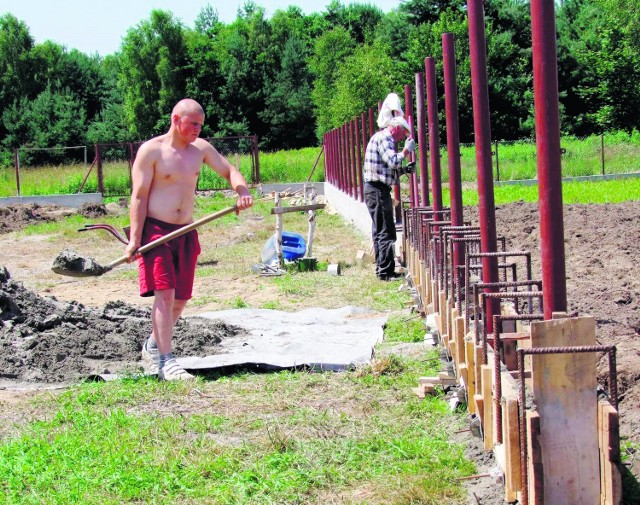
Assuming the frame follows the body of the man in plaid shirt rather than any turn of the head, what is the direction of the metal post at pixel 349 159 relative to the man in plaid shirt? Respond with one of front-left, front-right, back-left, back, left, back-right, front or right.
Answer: left

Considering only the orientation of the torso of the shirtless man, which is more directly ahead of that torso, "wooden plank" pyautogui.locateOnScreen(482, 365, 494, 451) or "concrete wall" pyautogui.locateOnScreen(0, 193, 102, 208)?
the wooden plank

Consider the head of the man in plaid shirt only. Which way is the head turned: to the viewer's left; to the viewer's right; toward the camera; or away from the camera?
to the viewer's right

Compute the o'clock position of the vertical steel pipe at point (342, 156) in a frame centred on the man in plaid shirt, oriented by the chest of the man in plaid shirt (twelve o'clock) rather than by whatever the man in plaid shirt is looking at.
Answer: The vertical steel pipe is roughly at 9 o'clock from the man in plaid shirt.

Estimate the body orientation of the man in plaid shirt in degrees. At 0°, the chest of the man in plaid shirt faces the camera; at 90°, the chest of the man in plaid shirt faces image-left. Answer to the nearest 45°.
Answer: approximately 270°

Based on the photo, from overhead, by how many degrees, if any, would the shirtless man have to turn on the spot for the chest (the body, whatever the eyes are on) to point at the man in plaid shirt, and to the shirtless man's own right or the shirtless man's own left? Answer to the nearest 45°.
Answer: approximately 90° to the shirtless man's own left

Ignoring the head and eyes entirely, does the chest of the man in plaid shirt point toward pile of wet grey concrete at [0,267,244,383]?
no

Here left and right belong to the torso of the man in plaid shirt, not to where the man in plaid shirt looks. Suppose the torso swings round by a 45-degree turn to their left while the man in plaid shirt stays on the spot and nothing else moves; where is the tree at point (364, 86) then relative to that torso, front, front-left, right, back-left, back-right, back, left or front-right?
front-left

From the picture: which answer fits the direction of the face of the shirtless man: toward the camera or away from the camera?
toward the camera

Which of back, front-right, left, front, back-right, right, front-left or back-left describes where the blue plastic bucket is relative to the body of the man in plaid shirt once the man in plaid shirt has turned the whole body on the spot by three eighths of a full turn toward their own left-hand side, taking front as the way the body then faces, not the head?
front

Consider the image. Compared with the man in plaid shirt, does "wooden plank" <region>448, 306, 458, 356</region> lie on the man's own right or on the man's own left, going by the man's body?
on the man's own right

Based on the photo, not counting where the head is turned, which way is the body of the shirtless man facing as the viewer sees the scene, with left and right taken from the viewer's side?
facing the viewer and to the right of the viewer

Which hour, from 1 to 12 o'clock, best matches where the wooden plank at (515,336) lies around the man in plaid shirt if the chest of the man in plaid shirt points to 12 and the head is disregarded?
The wooden plank is roughly at 3 o'clock from the man in plaid shirt.

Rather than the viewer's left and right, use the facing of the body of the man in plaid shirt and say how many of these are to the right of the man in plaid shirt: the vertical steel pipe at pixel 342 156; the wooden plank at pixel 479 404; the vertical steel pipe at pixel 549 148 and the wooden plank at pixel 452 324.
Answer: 3
